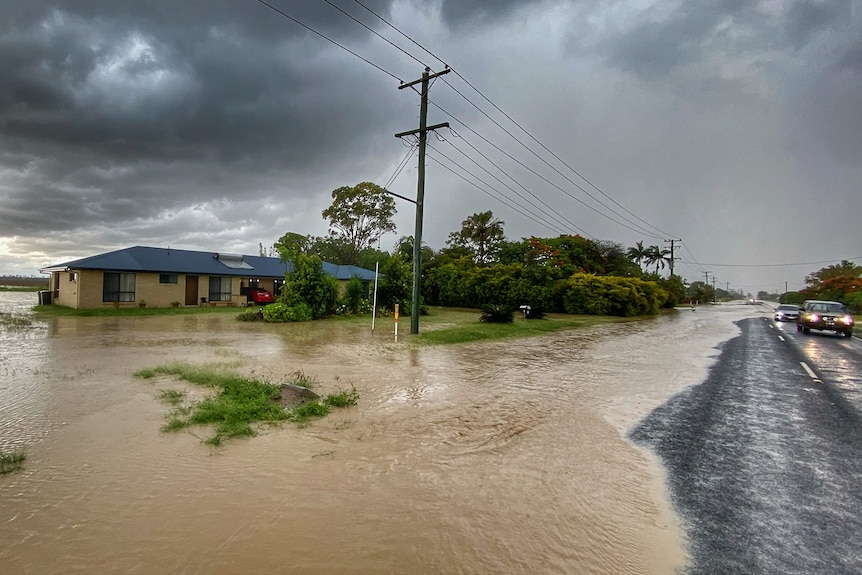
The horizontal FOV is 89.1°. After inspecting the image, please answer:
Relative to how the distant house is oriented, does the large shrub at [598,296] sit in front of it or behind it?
in front

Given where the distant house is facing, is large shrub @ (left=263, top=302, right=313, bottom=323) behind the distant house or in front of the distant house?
in front

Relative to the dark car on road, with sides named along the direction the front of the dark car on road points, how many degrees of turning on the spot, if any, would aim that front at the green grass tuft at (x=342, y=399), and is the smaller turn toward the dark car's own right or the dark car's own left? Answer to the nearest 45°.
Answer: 0° — it already faces it

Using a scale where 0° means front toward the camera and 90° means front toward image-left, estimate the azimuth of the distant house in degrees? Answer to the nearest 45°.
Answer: approximately 315°

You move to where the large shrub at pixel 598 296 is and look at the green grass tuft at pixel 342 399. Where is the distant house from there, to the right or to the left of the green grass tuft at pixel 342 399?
right

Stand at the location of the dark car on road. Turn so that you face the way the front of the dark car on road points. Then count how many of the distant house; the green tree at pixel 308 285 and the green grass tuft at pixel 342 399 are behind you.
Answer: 0

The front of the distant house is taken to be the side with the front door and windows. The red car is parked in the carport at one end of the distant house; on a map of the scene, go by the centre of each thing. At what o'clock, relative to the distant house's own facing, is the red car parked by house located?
The red car parked by house is roughly at 10 o'clock from the distant house.

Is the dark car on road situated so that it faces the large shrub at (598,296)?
no

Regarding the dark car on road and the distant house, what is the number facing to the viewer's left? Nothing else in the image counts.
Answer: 0

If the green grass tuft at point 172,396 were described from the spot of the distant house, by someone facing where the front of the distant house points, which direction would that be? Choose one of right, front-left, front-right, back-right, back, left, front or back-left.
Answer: front-right

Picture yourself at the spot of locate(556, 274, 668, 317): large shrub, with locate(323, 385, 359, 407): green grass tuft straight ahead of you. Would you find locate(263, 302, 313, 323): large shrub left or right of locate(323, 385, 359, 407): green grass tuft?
right
